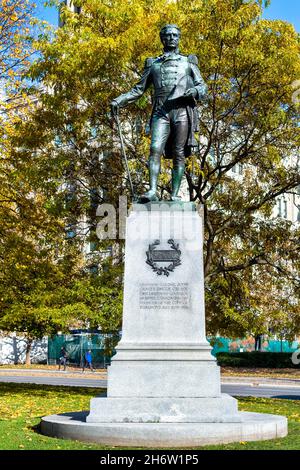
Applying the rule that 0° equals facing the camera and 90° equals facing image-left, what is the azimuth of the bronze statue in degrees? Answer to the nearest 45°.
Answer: approximately 0°
